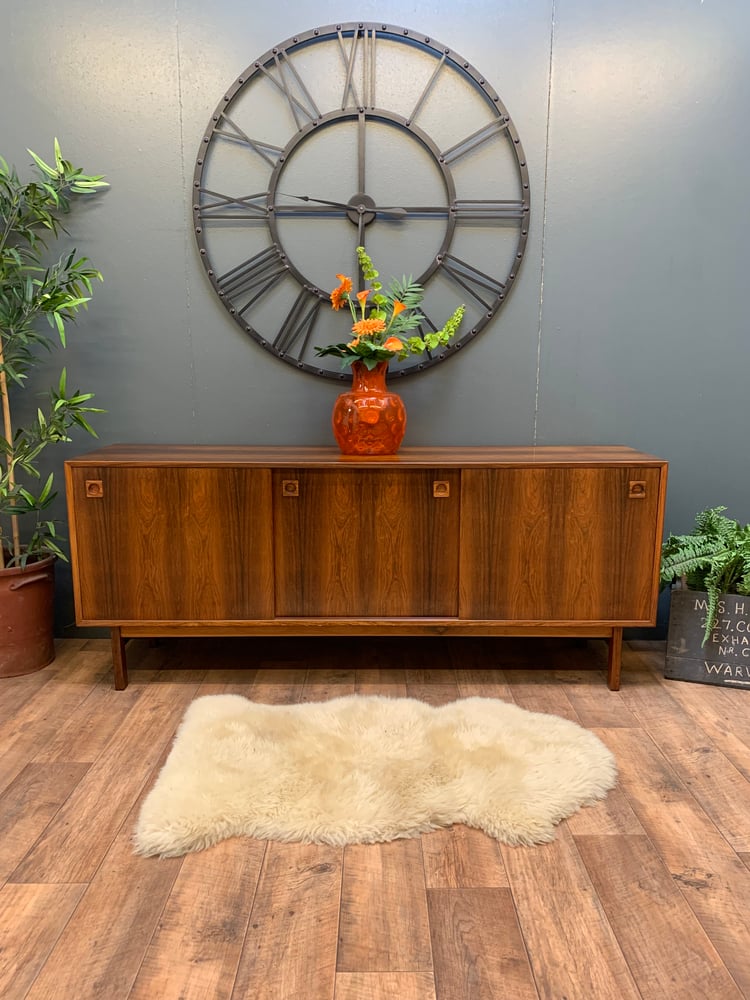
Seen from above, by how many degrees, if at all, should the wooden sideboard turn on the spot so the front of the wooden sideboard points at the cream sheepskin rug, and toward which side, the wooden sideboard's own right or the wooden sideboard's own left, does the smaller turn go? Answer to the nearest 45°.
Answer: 0° — it already faces it

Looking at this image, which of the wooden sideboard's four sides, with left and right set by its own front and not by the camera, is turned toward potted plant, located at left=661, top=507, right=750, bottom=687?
left

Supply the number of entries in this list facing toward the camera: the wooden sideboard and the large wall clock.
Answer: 2

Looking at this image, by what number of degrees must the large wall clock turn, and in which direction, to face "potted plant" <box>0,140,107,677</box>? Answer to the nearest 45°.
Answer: approximately 90° to its right

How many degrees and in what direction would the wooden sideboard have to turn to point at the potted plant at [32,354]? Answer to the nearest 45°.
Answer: approximately 90° to its right

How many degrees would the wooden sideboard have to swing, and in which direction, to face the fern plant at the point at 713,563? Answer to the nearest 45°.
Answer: approximately 90° to its left

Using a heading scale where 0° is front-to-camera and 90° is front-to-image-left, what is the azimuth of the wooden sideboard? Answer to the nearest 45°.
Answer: approximately 0°
